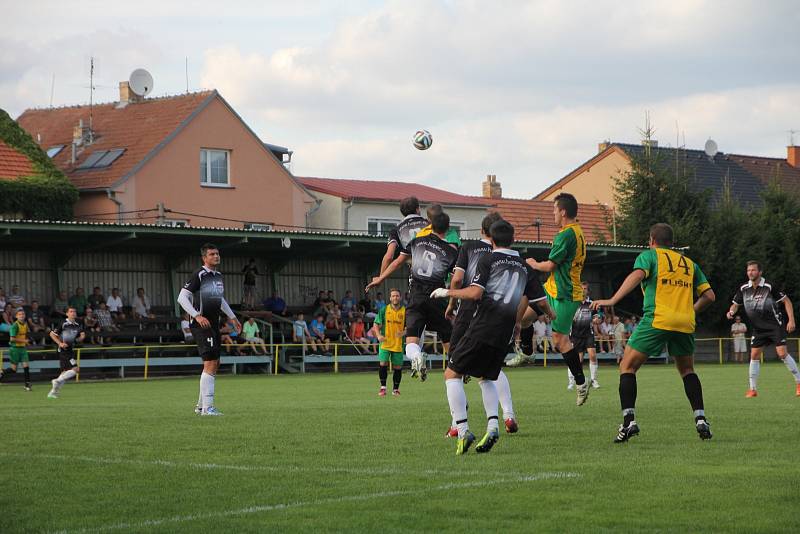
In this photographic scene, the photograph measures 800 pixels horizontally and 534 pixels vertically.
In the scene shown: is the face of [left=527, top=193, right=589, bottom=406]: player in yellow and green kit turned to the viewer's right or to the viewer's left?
to the viewer's left

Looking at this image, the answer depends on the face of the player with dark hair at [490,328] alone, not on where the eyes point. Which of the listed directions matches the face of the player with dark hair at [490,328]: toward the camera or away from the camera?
away from the camera

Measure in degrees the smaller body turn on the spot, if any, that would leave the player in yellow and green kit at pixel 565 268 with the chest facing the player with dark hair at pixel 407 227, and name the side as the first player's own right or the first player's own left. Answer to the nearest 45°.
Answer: approximately 45° to the first player's own right

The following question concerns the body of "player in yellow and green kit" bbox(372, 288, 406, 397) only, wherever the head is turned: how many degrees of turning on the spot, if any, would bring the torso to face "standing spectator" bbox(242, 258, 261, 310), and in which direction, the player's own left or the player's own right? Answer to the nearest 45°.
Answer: approximately 180°

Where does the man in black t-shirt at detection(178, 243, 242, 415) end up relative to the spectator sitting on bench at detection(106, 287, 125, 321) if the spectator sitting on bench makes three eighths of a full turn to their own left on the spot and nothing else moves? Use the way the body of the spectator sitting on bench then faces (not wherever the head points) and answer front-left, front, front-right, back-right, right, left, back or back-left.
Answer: back

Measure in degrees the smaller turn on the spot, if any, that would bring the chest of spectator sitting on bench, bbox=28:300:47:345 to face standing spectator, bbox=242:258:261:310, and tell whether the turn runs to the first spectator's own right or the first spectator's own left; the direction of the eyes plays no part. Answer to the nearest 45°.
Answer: approximately 90° to the first spectator's own left

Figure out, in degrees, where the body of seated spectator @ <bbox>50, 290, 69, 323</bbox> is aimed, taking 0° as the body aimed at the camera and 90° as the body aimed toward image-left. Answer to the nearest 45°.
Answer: approximately 315°

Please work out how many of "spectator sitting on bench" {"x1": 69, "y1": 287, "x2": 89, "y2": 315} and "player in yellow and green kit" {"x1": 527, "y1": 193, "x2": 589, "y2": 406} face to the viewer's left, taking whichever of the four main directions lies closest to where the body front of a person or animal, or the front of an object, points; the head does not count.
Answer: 1

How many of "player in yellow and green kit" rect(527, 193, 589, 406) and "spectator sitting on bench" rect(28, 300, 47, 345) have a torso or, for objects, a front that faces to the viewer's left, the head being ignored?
1

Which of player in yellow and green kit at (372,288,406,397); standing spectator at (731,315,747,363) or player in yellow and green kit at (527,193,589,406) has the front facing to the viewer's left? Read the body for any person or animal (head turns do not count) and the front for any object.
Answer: player in yellow and green kit at (527,193,589,406)

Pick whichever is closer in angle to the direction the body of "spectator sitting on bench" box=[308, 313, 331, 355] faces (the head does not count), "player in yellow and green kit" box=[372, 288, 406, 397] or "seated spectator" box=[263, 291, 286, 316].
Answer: the player in yellow and green kit
